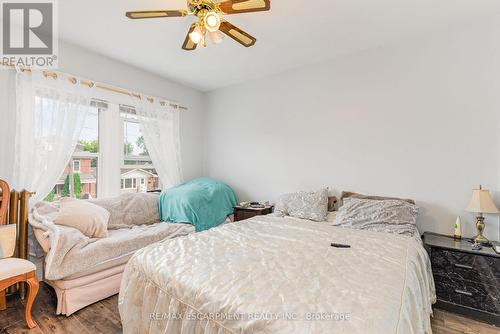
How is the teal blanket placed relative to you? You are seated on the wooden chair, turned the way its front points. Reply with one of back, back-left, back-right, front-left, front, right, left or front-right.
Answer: front-left

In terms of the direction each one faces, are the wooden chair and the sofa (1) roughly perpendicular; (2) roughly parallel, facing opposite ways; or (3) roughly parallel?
roughly parallel

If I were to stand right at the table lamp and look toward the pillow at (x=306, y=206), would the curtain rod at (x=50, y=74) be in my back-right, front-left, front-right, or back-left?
front-left

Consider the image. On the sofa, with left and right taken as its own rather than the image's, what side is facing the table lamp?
front

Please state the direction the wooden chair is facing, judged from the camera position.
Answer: facing the viewer and to the right of the viewer

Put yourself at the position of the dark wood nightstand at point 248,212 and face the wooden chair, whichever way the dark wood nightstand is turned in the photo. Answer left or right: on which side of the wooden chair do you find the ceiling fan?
left

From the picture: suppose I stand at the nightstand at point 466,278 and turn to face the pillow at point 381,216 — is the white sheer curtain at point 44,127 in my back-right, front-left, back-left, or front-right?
front-left

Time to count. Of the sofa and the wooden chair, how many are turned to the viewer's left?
0
